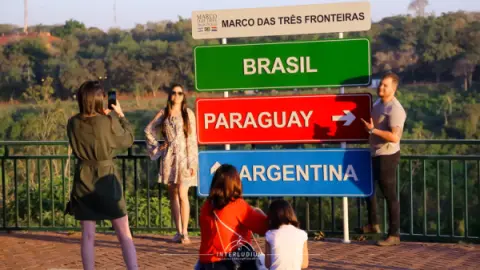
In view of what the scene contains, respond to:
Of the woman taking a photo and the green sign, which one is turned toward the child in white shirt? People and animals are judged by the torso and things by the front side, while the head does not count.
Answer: the green sign

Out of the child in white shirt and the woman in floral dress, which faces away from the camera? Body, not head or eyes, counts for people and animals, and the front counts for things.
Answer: the child in white shirt

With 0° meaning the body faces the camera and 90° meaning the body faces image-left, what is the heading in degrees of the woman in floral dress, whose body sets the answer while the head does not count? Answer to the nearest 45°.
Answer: approximately 0°

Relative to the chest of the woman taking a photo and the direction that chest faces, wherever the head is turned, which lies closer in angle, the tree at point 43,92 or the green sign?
the green sign

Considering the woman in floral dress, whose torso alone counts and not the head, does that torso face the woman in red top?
yes

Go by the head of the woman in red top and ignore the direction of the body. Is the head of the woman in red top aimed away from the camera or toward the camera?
away from the camera

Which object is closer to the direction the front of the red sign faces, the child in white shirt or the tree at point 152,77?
the child in white shirt

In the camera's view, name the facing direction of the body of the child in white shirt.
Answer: away from the camera

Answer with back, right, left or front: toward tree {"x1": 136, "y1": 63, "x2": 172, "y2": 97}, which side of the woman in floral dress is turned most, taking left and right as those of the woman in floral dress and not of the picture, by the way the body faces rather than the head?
back

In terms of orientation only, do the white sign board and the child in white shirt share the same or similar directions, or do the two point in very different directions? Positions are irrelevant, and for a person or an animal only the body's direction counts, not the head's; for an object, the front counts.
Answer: very different directions

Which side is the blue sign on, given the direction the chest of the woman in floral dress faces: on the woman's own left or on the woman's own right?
on the woman's own left

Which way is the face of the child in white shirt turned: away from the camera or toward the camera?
away from the camera

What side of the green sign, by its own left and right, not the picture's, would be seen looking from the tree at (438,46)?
back
